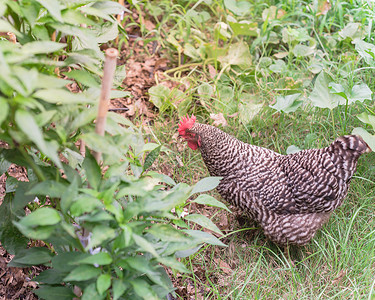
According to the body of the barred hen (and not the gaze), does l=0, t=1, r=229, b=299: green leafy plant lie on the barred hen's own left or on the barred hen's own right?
on the barred hen's own left

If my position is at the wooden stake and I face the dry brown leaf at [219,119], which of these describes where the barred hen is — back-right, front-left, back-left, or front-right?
front-right

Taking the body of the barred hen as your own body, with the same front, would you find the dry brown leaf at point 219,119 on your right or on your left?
on your right

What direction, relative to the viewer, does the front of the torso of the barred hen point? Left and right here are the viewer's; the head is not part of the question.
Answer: facing to the left of the viewer
